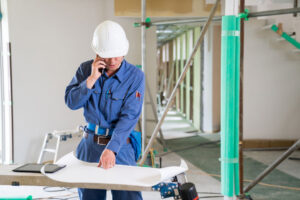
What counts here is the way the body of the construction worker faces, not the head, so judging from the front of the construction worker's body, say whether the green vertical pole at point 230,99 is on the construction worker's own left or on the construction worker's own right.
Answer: on the construction worker's own left

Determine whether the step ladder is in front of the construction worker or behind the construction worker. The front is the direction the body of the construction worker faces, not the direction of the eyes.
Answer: behind

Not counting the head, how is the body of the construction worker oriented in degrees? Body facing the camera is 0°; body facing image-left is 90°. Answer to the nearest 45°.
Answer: approximately 0°

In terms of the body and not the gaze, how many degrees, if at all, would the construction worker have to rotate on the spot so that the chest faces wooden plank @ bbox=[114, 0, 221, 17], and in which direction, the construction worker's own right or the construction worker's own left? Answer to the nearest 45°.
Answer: approximately 180°
